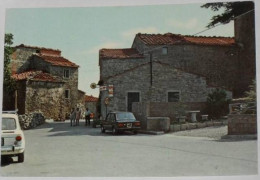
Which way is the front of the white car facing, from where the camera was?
facing away from the viewer

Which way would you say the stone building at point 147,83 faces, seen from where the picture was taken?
facing the viewer

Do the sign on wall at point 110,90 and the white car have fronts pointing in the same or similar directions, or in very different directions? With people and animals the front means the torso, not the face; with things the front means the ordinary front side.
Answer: very different directions

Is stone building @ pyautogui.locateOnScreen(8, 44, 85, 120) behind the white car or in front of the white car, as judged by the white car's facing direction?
in front

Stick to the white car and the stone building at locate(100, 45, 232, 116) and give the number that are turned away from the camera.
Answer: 1

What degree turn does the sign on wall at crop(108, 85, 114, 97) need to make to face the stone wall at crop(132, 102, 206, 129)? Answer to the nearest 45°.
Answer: approximately 45° to its left

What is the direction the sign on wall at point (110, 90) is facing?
toward the camera

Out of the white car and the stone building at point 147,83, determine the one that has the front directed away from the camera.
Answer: the white car

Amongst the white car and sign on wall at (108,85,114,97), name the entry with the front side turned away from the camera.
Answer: the white car

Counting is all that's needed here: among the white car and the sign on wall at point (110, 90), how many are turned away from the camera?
1
